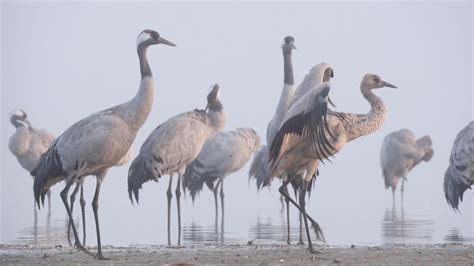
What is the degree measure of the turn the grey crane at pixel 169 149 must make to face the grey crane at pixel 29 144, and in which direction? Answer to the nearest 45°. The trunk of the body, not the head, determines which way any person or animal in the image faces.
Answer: approximately 135° to its left

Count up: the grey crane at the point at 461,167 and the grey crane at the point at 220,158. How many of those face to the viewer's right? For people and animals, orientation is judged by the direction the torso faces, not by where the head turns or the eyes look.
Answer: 2

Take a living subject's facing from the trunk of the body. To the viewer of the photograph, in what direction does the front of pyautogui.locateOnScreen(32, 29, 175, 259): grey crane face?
facing to the right of the viewer

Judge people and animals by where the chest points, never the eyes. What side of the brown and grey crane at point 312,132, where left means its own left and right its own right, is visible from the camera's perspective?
right

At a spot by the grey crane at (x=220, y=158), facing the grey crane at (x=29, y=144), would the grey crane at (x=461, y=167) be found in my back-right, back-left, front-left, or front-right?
back-left

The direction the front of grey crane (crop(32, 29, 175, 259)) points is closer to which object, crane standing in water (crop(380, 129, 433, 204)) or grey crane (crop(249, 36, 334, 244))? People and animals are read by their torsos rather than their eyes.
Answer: the grey crane

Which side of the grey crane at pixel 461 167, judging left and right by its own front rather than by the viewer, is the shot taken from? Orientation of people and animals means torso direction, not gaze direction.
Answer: right

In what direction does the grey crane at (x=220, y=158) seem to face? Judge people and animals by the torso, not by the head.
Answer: to the viewer's right
